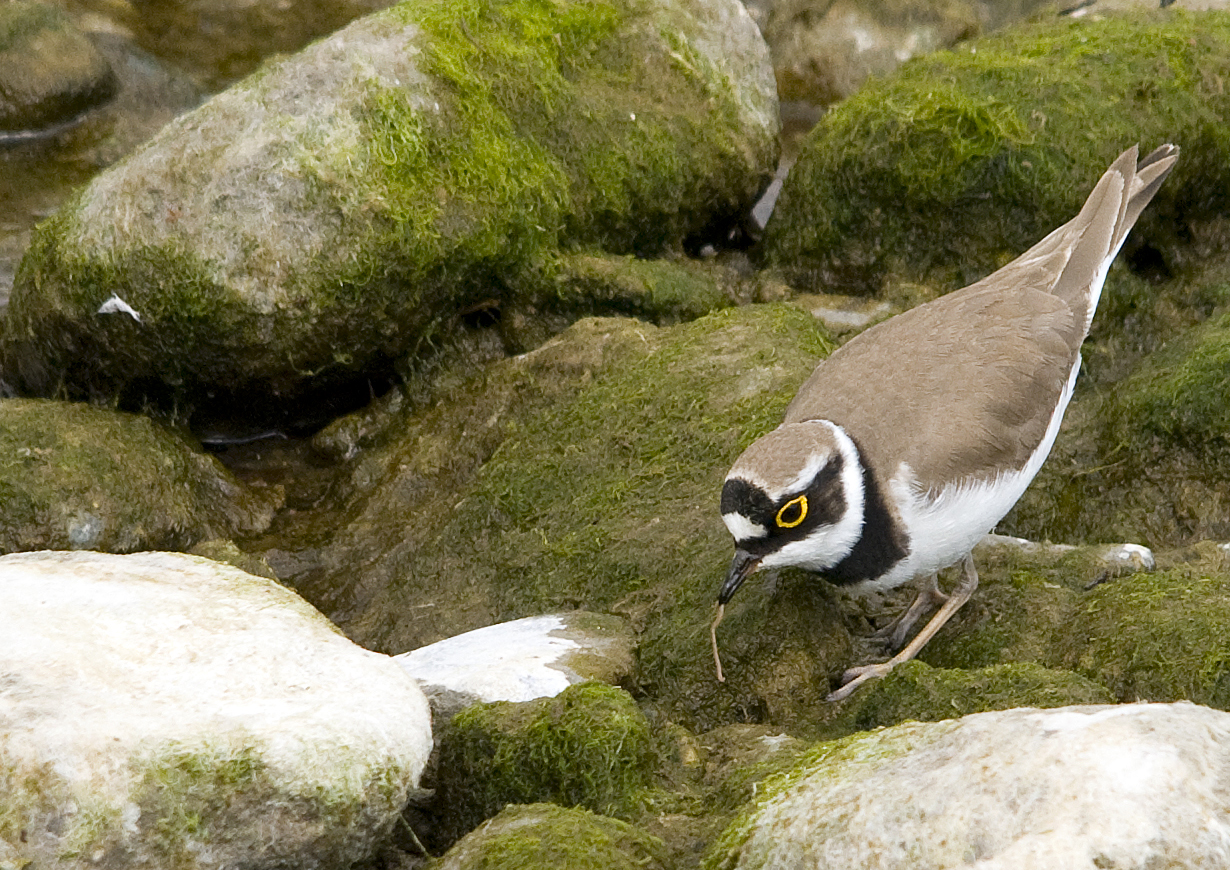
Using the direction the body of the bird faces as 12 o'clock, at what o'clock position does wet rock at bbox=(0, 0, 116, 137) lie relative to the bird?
The wet rock is roughly at 3 o'clock from the bird.

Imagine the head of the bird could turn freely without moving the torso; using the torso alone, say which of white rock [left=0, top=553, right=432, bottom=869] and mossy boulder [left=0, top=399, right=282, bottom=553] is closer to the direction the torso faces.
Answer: the white rock

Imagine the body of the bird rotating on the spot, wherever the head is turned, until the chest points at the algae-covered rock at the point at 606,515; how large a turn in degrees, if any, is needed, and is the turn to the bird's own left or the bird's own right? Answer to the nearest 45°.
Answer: approximately 90° to the bird's own right

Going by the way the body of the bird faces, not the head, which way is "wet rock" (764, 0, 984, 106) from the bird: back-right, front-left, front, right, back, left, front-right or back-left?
back-right

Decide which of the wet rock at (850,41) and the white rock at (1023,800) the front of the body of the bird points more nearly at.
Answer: the white rock

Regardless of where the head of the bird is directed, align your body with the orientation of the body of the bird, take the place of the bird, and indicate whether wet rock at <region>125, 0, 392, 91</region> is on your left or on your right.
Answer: on your right

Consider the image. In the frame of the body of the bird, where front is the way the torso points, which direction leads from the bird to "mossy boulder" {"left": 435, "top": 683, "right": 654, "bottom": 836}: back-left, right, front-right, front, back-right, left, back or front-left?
front

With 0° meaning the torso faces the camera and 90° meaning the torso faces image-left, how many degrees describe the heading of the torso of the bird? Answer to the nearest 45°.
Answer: approximately 45°

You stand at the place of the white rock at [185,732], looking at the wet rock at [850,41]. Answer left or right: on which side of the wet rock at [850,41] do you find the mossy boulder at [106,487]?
left

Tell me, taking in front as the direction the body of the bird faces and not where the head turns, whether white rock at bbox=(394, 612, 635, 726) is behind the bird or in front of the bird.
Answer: in front

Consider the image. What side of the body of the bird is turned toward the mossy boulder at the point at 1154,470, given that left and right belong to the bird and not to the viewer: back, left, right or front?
back

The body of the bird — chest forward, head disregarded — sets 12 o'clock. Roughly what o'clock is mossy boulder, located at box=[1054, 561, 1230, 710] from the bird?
The mossy boulder is roughly at 9 o'clock from the bird.

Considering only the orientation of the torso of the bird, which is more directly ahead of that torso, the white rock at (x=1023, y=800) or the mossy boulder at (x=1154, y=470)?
the white rock
